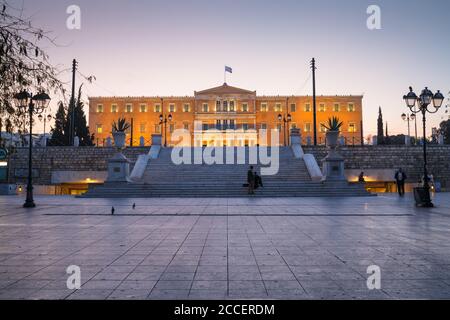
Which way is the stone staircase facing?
toward the camera

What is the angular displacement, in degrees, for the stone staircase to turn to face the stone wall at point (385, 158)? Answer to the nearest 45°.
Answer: approximately 135° to its left

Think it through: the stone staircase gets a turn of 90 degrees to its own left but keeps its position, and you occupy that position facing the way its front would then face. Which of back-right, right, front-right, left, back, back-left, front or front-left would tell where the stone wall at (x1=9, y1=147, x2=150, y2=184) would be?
back-left
